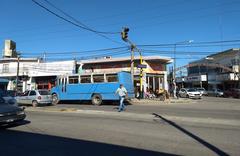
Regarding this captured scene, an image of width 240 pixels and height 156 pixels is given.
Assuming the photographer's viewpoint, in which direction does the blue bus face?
facing away from the viewer and to the left of the viewer

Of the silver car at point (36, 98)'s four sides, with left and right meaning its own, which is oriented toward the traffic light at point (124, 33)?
back

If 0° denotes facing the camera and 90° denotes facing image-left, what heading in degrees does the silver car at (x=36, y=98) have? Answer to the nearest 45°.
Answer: approximately 135°

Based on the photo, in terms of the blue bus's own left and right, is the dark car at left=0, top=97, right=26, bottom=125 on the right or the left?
on its left
